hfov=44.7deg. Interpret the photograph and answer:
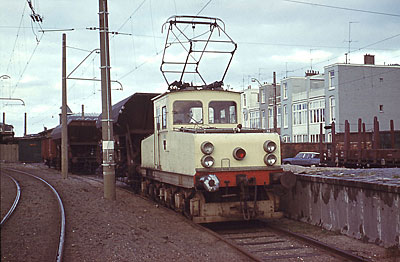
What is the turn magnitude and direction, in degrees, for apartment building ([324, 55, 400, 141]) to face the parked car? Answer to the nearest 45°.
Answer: approximately 45° to its left

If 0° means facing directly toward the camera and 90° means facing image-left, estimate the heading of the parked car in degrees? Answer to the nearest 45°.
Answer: approximately 90°

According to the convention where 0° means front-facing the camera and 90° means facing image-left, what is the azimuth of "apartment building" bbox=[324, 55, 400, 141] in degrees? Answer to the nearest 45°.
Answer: approximately 45°

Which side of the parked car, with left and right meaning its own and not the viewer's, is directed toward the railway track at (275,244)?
left
